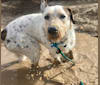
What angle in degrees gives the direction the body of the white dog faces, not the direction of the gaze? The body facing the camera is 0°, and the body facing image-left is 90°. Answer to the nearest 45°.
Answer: approximately 315°
